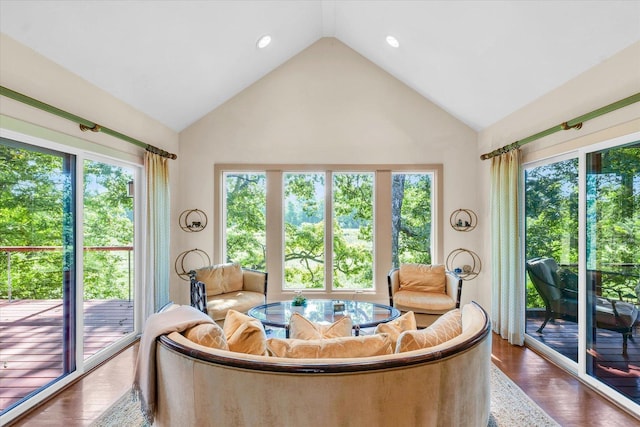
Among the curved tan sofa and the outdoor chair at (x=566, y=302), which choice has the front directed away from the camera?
the curved tan sofa

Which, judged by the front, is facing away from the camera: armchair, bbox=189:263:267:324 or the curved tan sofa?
the curved tan sofa

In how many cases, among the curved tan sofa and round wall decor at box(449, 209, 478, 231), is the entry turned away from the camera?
1

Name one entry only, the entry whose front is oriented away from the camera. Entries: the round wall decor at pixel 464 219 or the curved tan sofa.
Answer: the curved tan sofa

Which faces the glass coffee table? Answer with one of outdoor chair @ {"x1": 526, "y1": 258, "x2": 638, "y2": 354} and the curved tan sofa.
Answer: the curved tan sofa
